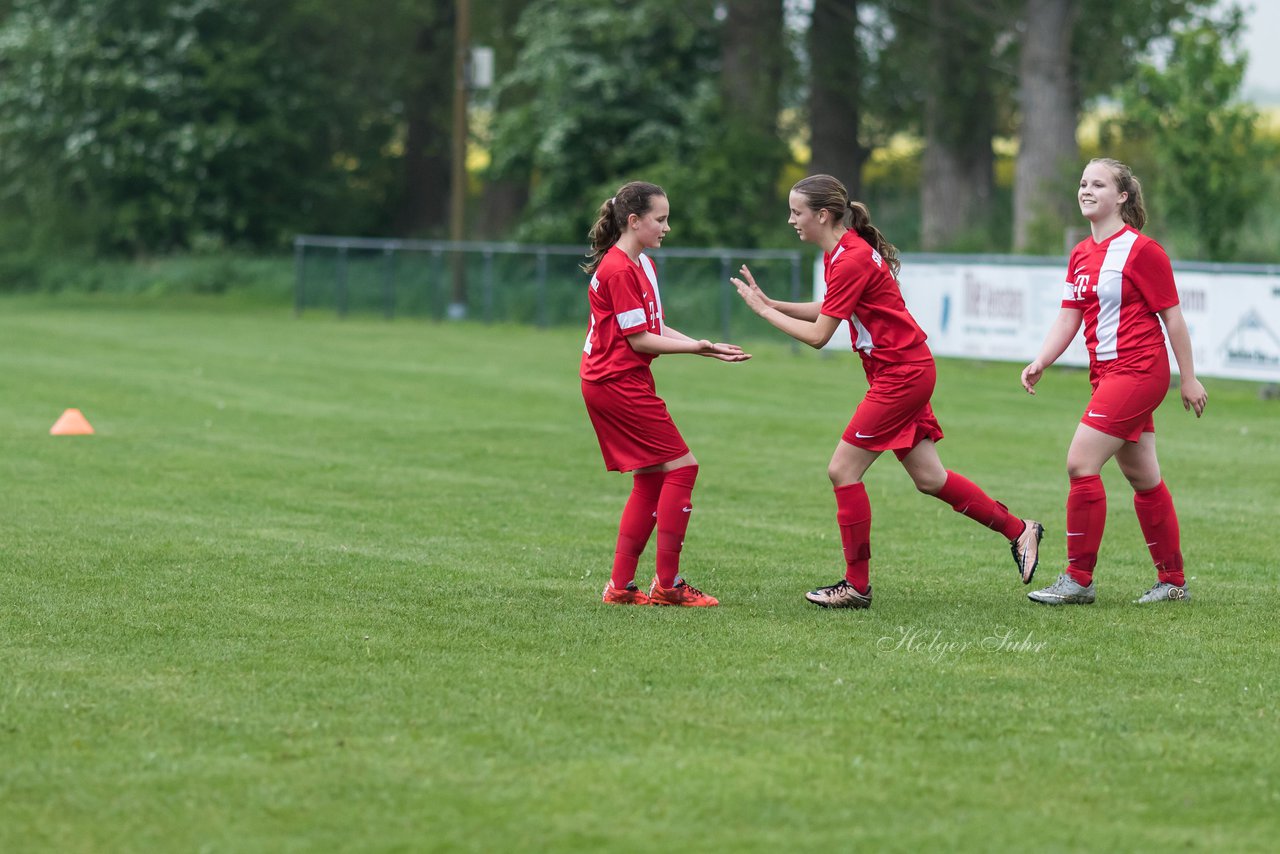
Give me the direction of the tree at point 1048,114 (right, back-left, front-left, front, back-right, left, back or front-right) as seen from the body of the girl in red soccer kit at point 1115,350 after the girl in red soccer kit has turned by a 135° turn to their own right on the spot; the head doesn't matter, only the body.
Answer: front

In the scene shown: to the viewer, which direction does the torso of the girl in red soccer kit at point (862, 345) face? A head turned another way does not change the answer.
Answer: to the viewer's left

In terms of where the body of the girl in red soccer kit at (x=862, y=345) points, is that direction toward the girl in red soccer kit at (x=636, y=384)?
yes

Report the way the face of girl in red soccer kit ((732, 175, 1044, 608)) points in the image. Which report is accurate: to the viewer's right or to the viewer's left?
to the viewer's left

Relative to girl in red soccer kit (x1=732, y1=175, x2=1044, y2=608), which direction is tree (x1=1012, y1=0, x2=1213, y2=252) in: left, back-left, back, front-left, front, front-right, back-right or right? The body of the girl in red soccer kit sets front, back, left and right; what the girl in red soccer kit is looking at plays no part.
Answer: right

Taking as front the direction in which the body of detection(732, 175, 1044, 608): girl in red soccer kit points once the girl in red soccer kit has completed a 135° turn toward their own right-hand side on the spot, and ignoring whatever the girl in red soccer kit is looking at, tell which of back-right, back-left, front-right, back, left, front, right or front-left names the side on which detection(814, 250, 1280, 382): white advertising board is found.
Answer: front-left

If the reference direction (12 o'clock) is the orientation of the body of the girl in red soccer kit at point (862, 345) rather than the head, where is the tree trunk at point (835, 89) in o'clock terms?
The tree trunk is roughly at 3 o'clock from the girl in red soccer kit.

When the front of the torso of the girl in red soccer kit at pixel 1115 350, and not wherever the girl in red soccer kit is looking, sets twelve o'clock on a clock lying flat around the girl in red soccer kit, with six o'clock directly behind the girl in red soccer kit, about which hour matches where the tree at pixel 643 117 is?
The tree is roughly at 4 o'clock from the girl in red soccer kit.

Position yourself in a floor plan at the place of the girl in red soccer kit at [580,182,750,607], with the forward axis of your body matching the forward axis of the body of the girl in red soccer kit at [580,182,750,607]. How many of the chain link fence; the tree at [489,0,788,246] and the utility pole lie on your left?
3

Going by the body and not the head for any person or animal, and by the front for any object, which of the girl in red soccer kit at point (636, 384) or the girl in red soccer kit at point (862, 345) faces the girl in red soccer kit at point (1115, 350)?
the girl in red soccer kit at point (636, 384)

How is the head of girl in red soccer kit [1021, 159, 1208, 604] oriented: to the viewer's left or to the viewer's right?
to the viewer's left

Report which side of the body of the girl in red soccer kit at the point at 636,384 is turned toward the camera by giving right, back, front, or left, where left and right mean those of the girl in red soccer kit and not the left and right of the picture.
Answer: right

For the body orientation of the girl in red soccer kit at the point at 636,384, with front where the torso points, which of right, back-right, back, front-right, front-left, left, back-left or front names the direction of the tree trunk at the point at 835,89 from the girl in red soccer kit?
left

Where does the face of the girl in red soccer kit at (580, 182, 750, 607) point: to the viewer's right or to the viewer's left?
to the viewer's right

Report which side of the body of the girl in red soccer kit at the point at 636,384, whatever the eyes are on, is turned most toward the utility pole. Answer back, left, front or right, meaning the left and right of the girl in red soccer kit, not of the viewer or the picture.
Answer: left

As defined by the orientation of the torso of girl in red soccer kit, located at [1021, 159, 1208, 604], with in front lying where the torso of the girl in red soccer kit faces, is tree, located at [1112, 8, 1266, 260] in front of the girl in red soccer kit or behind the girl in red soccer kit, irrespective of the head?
behind

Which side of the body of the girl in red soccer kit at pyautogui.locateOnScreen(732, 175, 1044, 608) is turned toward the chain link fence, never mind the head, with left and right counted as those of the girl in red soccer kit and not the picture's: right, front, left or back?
right
